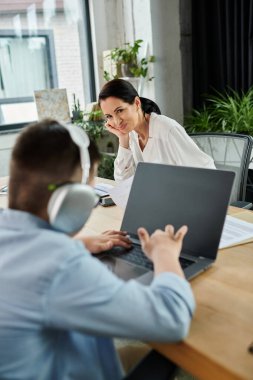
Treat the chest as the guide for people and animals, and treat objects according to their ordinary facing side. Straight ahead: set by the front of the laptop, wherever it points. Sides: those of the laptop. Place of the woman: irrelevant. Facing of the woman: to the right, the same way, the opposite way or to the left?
the same way

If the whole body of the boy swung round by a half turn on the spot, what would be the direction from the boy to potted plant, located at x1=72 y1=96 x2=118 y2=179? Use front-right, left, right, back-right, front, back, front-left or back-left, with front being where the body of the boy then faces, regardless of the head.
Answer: back-right

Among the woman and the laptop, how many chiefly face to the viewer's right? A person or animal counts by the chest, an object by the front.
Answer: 0

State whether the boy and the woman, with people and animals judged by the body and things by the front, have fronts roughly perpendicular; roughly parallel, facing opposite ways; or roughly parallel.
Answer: roughly parallel, facing opposite ways

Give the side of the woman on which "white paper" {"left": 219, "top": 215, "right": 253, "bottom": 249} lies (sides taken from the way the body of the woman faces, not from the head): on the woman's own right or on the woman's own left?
on the woman's own left

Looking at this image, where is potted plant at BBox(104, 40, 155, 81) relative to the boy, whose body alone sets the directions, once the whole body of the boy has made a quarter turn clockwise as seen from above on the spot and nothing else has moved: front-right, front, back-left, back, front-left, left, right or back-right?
back-left

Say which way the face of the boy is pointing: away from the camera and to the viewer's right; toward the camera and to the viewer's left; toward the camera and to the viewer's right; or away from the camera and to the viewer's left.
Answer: away from the camera and to the viewer's right

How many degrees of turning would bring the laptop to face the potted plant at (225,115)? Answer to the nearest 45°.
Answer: approximately 135° to its right

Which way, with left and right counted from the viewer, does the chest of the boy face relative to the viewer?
facing away from the viewer and to the right of the viewer

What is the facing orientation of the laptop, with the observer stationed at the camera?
facing the viewer and to the left of the viewer

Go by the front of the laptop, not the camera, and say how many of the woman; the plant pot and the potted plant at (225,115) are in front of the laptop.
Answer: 0
